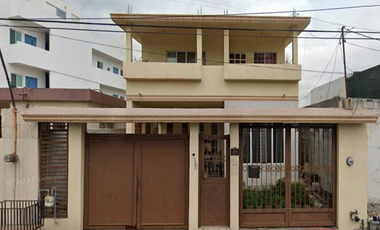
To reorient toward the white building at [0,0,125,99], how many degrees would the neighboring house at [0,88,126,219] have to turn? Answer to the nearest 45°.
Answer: approximately 180°

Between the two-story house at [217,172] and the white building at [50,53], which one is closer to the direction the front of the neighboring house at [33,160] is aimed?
the two-story house

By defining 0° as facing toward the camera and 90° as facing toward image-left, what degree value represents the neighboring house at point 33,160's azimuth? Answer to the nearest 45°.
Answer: approximately 0°

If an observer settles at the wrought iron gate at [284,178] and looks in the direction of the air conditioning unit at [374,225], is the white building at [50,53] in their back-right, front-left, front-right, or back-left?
back-left

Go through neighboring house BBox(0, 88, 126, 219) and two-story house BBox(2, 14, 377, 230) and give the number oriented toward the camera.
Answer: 2

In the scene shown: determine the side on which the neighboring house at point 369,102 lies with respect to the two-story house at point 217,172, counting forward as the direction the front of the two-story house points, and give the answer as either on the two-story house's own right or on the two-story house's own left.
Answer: on the two-story house's own left

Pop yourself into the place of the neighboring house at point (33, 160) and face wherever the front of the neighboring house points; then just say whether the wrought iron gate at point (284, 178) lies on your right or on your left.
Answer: on your left
